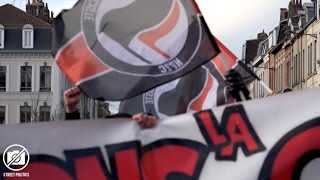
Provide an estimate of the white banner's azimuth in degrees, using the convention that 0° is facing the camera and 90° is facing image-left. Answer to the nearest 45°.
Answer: approximately 0°

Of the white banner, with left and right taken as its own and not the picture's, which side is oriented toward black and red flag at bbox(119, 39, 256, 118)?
back
